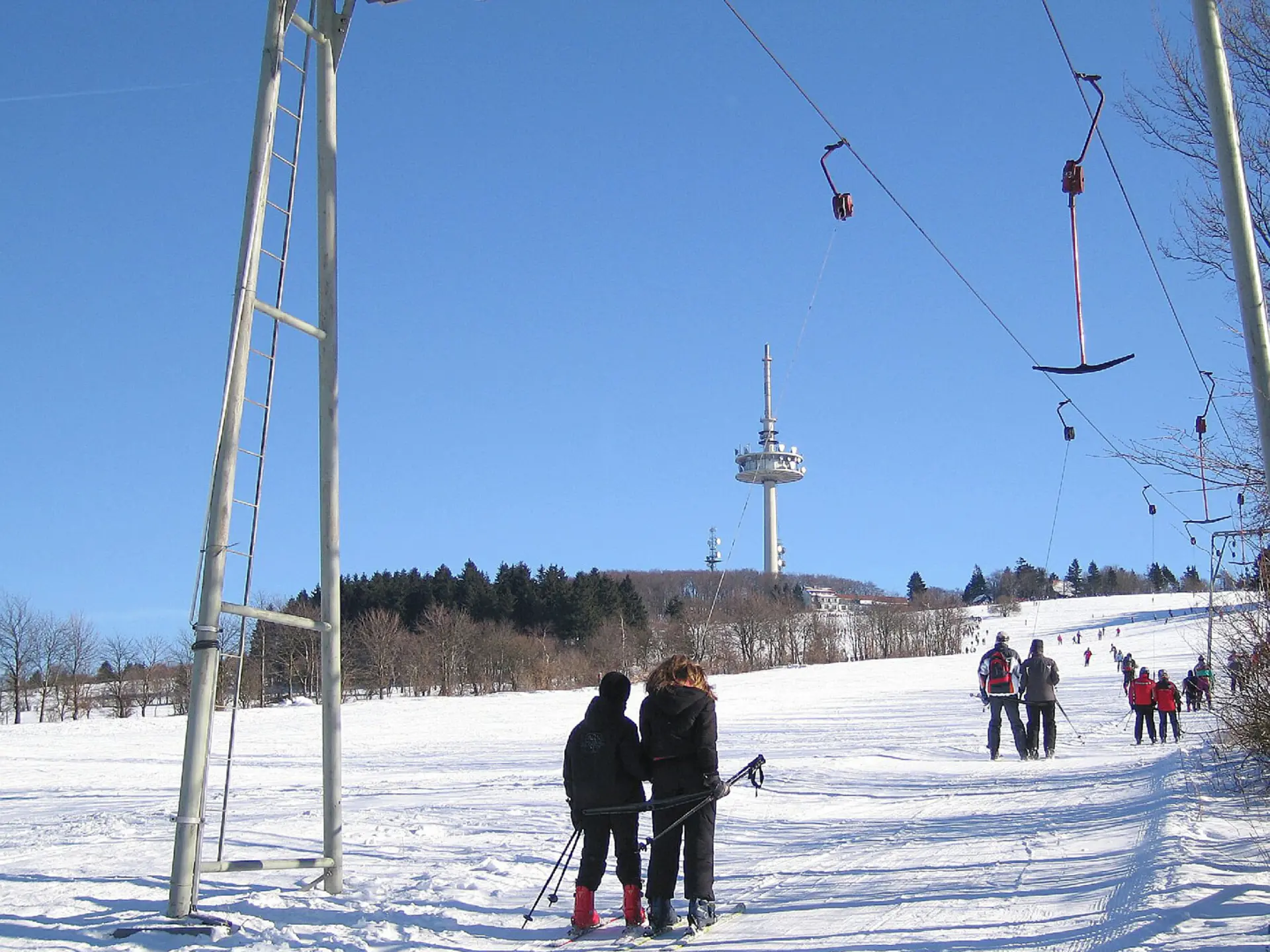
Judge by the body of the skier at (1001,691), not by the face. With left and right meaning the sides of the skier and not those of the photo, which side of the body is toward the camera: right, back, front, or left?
back

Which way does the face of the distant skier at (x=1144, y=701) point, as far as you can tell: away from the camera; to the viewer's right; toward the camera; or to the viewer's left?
away from the camera

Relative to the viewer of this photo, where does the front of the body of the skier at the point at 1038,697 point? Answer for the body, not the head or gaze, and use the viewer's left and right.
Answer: facing away from the viewer

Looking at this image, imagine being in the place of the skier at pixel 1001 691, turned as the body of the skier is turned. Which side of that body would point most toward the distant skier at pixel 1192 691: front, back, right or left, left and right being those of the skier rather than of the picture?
front

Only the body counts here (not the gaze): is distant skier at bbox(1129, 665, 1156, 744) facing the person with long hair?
no

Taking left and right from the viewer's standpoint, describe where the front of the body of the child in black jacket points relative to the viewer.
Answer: facing away from the viewer and to the right of the viewer

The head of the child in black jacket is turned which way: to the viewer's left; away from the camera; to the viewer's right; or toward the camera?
away from the camera

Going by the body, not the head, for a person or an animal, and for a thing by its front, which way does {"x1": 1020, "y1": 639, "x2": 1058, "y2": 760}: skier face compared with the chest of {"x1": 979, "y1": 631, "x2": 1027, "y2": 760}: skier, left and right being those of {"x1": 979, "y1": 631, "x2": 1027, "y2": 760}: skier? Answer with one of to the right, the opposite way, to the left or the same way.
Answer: the same way

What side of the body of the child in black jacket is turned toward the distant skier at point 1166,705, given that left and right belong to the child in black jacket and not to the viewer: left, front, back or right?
front

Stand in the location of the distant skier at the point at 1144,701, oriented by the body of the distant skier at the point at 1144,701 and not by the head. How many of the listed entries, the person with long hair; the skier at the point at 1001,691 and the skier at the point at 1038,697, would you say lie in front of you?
0

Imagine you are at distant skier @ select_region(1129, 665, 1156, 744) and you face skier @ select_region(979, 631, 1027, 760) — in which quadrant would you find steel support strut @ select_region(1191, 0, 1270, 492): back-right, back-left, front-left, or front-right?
front-left

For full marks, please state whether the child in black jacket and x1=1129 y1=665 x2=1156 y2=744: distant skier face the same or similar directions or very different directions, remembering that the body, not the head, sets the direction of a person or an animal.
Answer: same or similar directions

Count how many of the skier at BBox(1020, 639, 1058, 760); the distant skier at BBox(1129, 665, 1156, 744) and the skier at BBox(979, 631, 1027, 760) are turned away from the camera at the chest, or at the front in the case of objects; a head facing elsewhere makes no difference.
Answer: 3

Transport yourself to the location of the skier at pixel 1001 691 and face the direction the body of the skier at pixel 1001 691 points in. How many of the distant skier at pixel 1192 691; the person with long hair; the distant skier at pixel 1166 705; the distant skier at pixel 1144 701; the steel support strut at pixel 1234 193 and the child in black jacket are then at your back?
3

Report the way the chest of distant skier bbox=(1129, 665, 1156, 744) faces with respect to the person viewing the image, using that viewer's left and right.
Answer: facing away from the viewer
